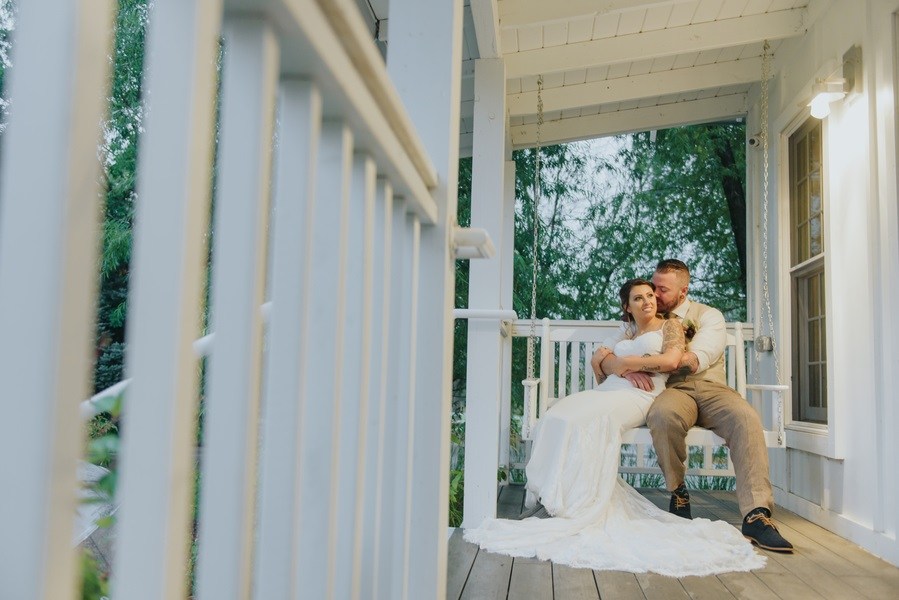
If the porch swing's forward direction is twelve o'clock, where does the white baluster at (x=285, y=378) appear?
The white baluster is roughly at 12 o'clock from the porch swing.

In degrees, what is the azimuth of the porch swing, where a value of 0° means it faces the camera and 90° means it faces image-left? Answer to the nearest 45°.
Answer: approximately 0°

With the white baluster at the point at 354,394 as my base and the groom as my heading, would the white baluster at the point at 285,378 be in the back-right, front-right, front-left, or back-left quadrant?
back-right

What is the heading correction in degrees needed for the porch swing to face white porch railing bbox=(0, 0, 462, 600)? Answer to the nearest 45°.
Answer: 0° — it already faces it

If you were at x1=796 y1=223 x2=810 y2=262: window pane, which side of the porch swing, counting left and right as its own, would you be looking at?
left

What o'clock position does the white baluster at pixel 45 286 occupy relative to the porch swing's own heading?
The white baluster is roughly at 12 o'clock from the porch swing.
